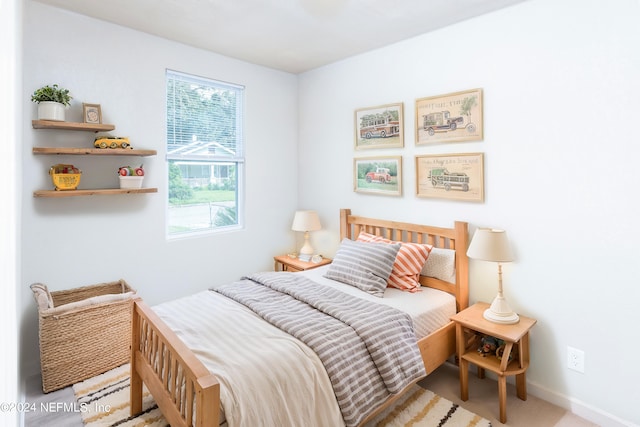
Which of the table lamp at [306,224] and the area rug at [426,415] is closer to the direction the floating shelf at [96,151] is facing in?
the area rug

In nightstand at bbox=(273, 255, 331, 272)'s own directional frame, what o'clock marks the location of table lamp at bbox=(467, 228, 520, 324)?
The table lamp is roughly at 9 o'clock from the nightstand.

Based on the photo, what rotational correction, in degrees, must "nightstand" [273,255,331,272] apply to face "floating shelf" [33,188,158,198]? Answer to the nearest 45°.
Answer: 0° — it already faces it

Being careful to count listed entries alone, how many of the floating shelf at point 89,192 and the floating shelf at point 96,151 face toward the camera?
2

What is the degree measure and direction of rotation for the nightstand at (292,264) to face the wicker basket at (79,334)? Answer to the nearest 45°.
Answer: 0° — it already faces it

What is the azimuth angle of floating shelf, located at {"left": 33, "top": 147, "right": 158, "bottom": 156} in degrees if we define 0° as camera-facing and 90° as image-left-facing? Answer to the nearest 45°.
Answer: approximately 0°

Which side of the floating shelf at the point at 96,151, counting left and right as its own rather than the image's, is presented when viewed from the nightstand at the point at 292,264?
left
